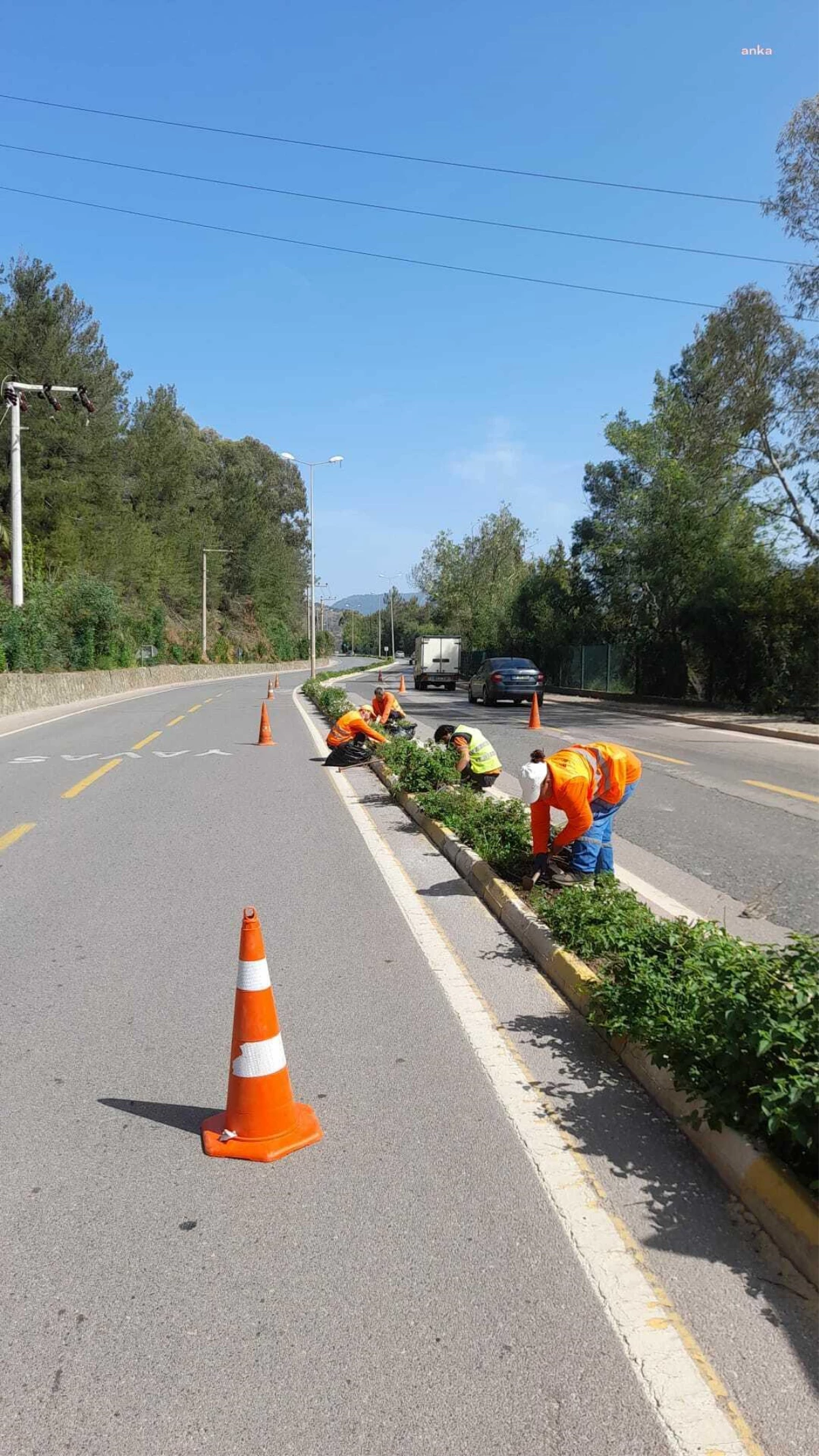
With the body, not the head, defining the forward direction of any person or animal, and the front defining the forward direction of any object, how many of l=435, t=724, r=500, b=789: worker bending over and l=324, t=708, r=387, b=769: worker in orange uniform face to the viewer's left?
1

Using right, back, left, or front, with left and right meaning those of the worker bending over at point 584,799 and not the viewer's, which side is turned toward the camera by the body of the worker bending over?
left

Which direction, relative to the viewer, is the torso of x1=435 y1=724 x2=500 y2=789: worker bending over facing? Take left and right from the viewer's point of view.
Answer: facing to the left of the viewer

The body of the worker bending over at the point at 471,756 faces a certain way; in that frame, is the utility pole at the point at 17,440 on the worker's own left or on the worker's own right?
on the worker's own right

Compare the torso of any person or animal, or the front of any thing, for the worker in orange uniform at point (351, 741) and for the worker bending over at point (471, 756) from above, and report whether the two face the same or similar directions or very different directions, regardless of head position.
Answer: very different directions

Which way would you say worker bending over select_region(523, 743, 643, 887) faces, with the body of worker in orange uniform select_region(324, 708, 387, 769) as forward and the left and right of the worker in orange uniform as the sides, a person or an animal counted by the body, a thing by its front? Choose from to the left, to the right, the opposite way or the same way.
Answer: the opposite way

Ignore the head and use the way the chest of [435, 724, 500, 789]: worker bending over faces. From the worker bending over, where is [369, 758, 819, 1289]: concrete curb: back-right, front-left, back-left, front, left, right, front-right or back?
left

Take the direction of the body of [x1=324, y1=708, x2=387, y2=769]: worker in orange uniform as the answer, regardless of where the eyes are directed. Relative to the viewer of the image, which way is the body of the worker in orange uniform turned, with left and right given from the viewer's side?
facing to the right of the viewer

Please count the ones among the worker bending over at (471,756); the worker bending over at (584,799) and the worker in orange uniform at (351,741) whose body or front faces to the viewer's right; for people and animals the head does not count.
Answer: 1

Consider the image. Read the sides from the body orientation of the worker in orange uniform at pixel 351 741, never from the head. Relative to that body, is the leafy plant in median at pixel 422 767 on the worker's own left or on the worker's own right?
on the worker's own right
